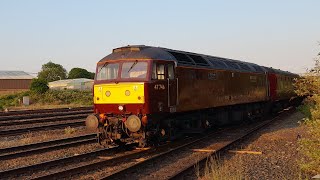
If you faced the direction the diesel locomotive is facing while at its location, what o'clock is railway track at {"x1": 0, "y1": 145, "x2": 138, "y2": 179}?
The railway track is roughly at 12 o'clock from the diesel locomotive.

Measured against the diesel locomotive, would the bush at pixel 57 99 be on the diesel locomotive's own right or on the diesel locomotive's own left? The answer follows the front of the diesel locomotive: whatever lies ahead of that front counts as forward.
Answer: on the diesel locomotive's own right

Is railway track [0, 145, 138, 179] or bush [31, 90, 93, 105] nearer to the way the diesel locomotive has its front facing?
the railway track

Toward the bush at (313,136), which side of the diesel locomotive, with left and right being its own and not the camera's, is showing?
left

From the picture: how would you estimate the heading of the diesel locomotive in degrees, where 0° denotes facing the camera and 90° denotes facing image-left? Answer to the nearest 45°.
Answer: approximately 45°
